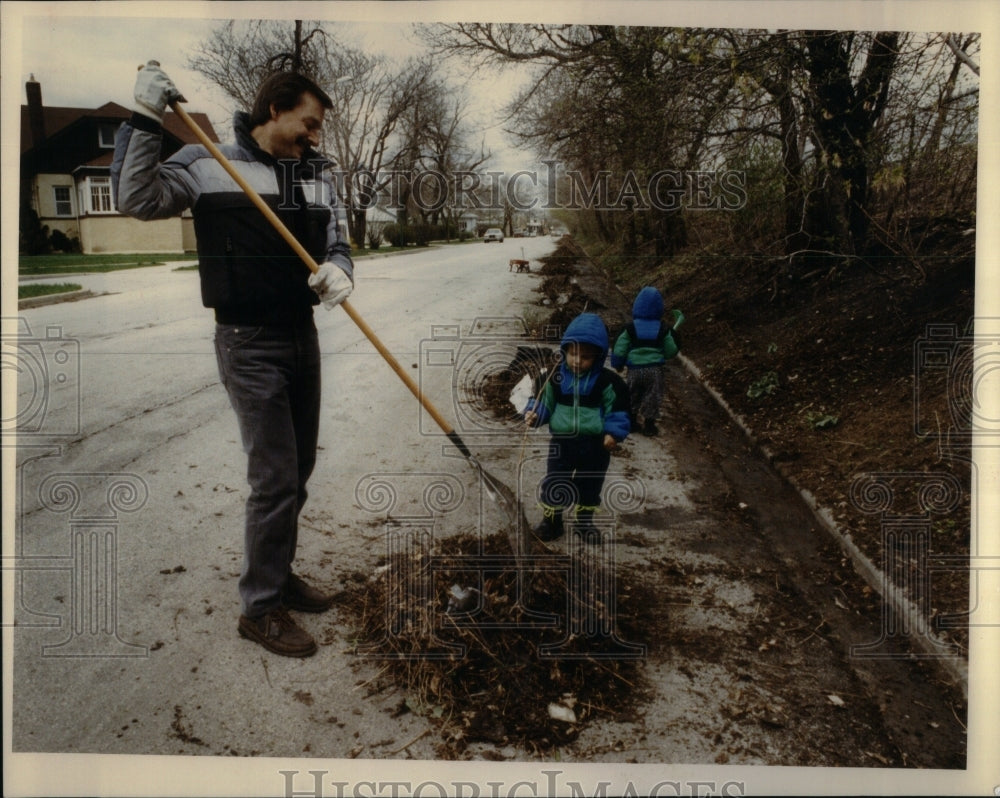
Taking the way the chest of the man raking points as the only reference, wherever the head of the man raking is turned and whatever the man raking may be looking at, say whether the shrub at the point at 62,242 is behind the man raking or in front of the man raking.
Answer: behind

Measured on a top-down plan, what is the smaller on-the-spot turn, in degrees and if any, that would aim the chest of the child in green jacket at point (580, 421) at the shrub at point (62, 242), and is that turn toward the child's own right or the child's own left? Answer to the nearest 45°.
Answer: approximately 90° to the child's own right

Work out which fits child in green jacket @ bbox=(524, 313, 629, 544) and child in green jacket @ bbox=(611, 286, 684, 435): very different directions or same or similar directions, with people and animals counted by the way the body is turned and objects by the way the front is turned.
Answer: very different directions

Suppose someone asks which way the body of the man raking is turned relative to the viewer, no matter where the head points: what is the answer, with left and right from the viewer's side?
facing the viewer and to the right of the viewer

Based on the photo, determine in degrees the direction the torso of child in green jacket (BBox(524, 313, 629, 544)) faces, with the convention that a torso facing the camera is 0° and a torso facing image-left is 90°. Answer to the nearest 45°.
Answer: approximately 0°

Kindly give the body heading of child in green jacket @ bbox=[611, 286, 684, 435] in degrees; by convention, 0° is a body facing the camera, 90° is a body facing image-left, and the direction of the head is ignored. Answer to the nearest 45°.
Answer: approximately 180°

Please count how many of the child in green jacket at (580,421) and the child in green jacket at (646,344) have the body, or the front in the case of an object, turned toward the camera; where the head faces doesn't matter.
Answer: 1
